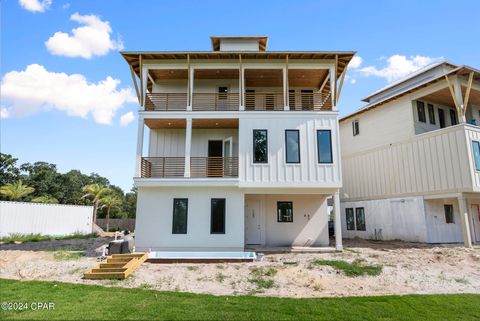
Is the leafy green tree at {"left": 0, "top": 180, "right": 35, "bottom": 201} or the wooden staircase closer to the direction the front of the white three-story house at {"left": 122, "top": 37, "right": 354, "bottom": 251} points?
the wooden staircase

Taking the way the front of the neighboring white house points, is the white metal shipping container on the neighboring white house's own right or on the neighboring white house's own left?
on the neighboring white house's own right

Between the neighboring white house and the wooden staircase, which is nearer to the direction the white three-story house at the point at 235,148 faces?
the wooden staircase

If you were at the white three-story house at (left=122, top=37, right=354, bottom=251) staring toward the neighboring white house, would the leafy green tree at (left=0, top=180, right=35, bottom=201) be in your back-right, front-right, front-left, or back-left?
back-left

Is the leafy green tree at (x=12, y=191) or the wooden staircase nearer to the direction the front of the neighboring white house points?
the wooden staircase

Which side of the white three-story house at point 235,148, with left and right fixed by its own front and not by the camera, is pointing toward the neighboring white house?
left

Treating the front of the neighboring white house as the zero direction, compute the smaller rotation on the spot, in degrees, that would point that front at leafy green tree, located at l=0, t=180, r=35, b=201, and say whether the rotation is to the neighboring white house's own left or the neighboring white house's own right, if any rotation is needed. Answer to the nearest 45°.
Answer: approximately 135° to the neighboring white house's own right

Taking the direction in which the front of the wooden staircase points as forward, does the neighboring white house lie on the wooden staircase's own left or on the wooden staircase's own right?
on the wooden staircase's own left

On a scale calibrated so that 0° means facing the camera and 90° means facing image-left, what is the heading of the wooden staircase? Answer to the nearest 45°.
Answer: approximately 0°
